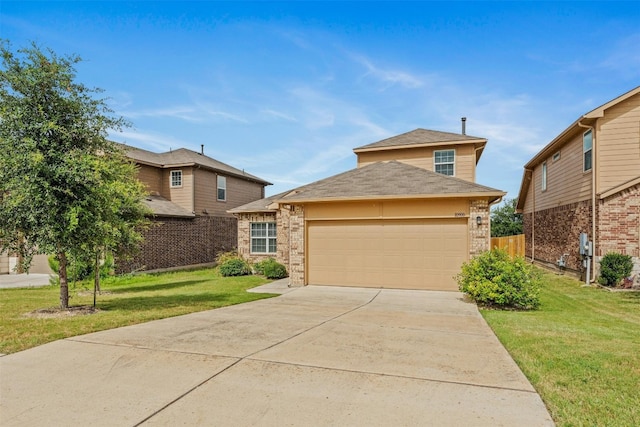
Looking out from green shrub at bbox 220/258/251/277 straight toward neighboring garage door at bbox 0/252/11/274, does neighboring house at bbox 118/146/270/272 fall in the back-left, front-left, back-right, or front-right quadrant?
front-right

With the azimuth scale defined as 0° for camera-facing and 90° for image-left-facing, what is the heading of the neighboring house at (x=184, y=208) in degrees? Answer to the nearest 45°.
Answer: approximately 45°

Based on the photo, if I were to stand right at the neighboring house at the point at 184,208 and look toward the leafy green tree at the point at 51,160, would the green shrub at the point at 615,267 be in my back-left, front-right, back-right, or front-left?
front-left

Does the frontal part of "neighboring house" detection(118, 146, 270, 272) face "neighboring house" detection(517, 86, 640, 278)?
no

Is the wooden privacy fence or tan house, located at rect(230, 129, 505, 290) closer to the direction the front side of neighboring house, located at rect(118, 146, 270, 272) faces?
the tan house

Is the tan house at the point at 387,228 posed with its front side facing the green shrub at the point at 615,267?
no

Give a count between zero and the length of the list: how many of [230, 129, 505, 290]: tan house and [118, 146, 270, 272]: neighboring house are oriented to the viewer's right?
0

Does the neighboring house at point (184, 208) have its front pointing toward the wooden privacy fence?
no

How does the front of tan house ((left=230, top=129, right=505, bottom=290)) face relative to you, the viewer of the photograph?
facing the viewer
